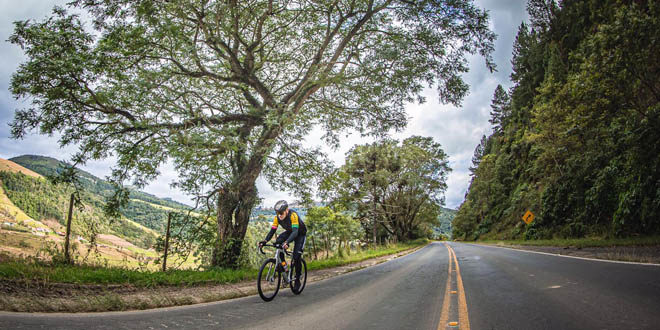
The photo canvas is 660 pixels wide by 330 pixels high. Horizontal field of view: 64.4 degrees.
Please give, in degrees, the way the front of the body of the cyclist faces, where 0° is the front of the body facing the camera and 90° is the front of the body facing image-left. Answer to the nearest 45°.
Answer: approximately 45°

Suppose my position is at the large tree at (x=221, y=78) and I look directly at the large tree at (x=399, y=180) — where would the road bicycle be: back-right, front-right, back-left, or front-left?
back-right

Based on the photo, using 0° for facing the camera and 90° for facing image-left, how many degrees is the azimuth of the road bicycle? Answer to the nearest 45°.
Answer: approximately 45°
